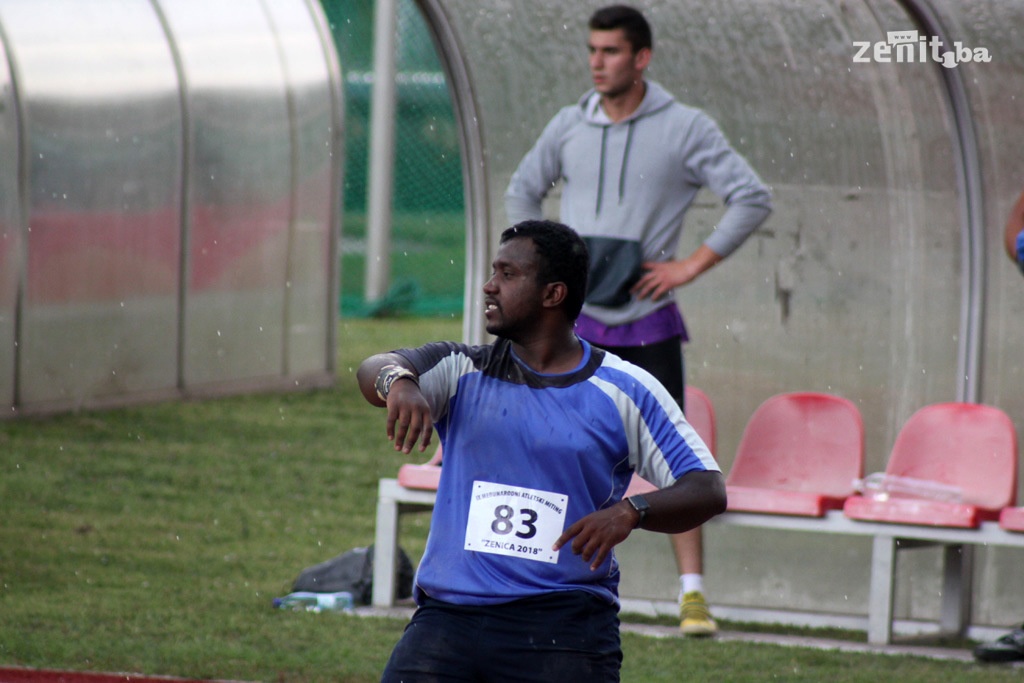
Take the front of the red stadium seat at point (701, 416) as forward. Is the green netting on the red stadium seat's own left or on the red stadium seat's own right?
on the red stadium seat's own right

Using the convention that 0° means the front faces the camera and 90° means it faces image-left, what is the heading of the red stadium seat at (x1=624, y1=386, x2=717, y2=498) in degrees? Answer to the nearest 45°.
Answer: approximately 45°

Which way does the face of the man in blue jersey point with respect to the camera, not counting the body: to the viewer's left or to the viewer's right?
to the viewer's left

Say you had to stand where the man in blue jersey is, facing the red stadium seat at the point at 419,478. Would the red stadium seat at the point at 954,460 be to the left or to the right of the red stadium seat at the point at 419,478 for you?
right

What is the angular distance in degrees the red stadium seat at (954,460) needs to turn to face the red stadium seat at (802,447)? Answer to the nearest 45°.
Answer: approximately 45° to its right
